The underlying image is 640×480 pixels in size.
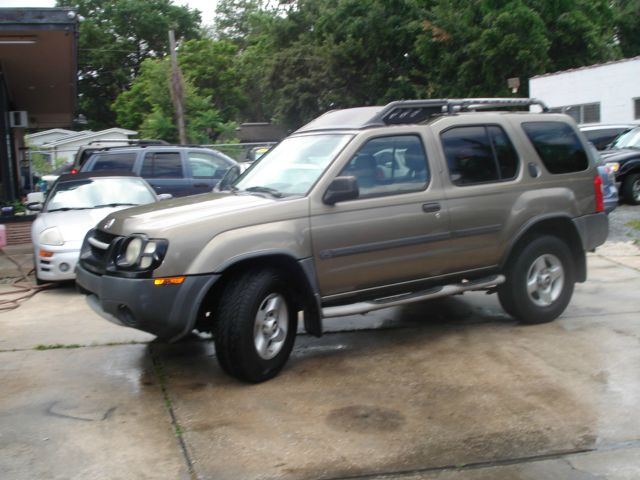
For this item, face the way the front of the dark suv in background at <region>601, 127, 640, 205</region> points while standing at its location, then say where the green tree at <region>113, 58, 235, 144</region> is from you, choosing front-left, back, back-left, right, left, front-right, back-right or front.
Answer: right

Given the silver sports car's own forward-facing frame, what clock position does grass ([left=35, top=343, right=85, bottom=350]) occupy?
The grass is roughly at 12 o'clock from the silver sports car.

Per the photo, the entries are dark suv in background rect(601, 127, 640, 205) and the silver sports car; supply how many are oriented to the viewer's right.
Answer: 0

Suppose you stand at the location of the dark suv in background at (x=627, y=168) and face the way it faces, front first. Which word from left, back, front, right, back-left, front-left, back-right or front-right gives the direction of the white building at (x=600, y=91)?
back-right

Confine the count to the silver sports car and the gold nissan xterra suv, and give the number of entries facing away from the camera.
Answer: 0

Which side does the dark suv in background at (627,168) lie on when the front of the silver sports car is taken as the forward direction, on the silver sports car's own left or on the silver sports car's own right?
on the silver sports car's own left

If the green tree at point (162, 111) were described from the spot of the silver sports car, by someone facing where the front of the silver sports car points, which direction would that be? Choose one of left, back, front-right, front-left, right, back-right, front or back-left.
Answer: back

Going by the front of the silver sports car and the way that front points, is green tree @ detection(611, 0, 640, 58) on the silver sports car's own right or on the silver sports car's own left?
on the silver sports car's own left

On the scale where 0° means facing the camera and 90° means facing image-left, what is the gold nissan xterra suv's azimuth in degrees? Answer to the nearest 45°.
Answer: approximately 45°

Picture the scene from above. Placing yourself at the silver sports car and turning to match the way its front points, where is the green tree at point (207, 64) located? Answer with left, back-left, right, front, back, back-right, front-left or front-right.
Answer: back

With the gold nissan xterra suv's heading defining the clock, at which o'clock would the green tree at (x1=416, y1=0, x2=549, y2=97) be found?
The green tree is roughly at 5 o'clock from the gold nissan xterra suv.
